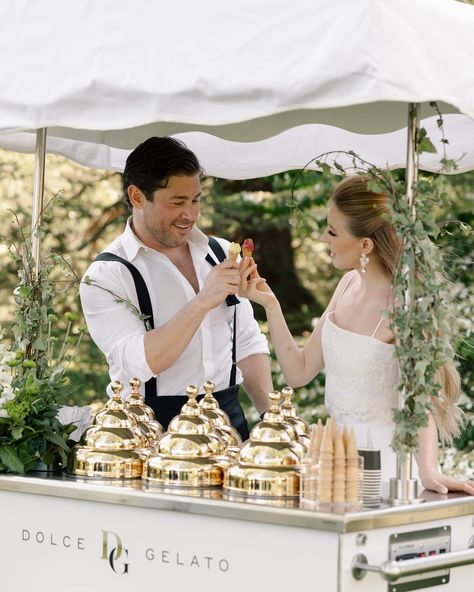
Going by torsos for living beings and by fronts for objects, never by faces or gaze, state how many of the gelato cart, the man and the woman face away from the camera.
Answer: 0

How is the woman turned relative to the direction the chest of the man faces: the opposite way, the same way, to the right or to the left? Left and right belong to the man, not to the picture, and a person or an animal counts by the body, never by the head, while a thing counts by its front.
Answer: to the right

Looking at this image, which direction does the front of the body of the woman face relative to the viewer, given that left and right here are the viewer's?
facing the viewer and to the left of the viewer

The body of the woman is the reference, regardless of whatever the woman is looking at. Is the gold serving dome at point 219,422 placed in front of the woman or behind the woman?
in front

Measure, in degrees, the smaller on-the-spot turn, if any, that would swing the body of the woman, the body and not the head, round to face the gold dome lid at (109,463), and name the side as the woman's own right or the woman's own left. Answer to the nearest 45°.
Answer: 0° — they already face it

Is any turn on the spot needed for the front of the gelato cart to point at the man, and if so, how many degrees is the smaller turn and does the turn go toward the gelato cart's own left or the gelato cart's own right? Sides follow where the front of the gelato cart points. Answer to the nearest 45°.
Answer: approximately 135° to the gelato cart's own right

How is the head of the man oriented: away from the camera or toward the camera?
toward the camera

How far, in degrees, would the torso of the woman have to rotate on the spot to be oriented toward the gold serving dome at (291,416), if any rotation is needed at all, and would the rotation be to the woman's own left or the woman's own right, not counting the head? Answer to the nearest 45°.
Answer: approximately 45° to the woman's own left

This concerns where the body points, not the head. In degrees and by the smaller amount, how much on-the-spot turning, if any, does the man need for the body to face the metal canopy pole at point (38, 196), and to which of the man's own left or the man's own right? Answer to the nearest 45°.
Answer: approximately 90° to the man's own right

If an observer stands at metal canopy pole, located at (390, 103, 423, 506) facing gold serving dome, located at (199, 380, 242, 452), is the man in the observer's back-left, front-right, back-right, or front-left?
front-right

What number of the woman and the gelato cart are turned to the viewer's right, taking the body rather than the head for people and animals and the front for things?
0

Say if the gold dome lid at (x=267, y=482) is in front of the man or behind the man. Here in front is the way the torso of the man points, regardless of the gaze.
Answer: in front

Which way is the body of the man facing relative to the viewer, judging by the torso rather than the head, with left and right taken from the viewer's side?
facing the viewer and to the right of the viewer

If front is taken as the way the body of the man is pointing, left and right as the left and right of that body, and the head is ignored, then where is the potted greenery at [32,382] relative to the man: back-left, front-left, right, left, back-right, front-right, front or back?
right

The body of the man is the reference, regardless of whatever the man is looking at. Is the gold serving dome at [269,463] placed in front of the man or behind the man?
in front

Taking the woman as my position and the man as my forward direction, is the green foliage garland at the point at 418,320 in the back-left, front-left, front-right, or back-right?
back-left
